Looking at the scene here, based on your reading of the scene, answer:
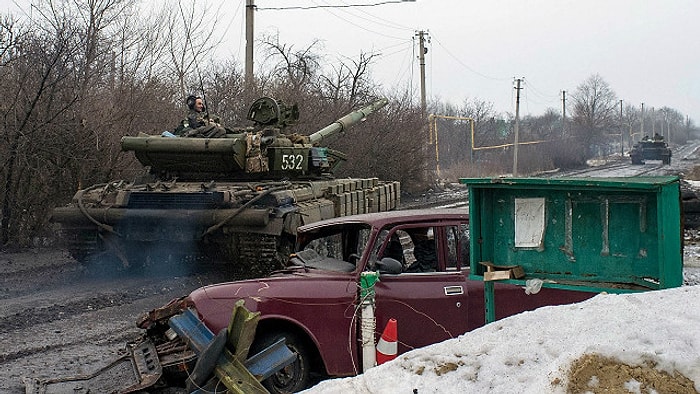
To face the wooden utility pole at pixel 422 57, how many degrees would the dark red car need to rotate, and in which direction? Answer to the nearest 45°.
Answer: approximately 135° to its right

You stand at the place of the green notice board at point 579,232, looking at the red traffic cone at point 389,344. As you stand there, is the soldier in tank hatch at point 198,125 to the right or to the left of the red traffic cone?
right

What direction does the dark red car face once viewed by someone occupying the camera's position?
facing the viewer and to the left of the viewer

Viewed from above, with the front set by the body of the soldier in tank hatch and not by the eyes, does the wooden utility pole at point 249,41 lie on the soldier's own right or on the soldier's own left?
on the soldier's own left

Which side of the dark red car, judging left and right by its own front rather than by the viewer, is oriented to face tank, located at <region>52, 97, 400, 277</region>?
right
